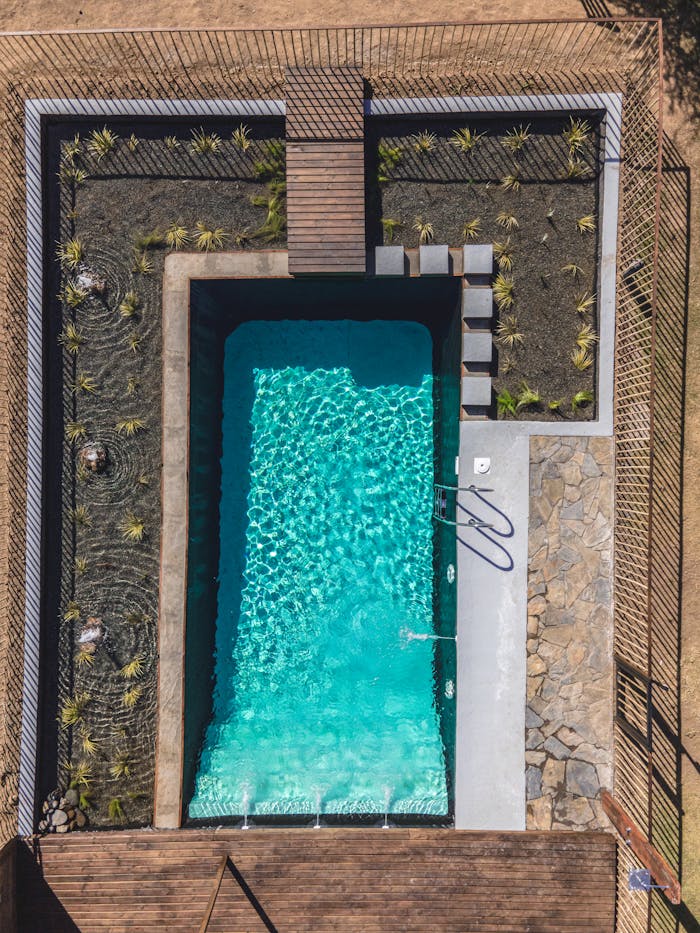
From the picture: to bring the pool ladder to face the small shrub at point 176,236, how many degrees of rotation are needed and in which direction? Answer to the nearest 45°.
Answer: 0° — it already faces it

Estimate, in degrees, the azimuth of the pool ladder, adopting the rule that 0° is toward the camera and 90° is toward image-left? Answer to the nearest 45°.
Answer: approximately 90°

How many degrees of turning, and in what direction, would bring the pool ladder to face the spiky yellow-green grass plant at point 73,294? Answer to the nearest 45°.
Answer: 0° — it already faces it

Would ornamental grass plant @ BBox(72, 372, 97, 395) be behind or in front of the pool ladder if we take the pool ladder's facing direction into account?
in front

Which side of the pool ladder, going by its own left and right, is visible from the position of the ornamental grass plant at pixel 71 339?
front
